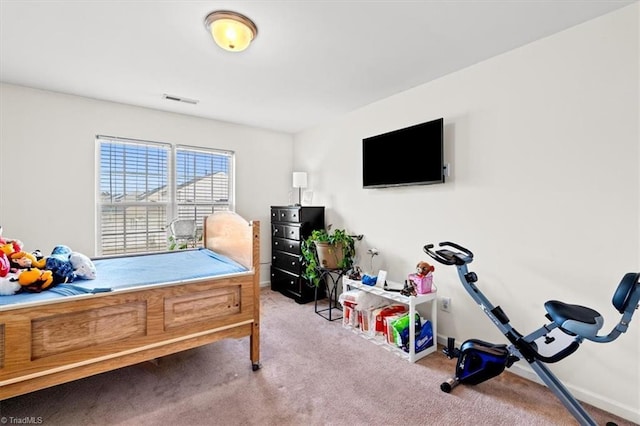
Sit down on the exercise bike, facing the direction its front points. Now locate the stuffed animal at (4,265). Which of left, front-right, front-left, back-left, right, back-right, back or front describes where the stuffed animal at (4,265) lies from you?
front-left

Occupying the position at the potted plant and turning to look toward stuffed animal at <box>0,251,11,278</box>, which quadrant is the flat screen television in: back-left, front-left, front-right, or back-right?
back-left

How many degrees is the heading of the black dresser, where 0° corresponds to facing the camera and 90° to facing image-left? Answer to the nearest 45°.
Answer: approximately 45°

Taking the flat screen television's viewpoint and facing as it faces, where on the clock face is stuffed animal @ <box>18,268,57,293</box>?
The stuffed animal is roughly at 12 o'clock from the flat screen television.

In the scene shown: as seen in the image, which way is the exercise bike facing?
to the viewer's left

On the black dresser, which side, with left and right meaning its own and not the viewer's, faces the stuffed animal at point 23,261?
front

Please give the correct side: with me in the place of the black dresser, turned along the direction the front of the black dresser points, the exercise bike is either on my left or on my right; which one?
on my left

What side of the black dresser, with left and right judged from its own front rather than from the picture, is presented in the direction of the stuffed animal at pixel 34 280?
front
